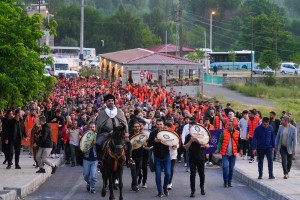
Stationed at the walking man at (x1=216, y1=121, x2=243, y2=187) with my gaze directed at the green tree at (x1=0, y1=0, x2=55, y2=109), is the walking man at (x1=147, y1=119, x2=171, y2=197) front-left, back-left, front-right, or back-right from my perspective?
front-left

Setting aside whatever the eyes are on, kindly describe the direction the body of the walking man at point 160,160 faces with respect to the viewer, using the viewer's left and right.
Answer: facing the viewer

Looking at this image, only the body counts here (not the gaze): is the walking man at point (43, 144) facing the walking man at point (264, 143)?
no

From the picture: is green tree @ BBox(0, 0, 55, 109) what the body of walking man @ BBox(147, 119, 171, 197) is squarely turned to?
no

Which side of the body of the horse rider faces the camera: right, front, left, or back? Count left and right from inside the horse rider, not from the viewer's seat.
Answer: front

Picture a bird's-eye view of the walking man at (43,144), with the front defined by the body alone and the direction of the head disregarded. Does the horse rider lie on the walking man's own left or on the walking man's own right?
on the walking man's own left

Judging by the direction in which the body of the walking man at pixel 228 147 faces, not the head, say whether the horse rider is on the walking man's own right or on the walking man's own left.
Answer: on the walking man's own right

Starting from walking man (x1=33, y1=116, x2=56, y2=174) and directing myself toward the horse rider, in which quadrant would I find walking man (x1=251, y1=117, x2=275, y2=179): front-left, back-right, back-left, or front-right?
front-left

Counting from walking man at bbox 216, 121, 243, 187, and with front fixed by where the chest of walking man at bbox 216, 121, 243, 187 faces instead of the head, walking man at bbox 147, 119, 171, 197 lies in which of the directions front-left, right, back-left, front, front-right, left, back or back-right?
front-right

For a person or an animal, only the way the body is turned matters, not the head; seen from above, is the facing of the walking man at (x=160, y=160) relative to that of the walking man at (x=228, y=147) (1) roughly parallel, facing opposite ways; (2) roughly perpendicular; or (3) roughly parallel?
roughly parallel

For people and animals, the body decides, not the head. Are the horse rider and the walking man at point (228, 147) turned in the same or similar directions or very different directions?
same or similar directions

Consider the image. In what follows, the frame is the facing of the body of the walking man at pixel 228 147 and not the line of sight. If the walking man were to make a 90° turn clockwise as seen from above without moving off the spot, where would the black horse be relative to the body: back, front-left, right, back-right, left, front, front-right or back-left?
front-left
